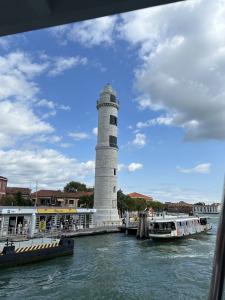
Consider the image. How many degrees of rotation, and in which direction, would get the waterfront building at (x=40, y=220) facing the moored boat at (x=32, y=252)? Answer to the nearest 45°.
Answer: approximately 45° to its right

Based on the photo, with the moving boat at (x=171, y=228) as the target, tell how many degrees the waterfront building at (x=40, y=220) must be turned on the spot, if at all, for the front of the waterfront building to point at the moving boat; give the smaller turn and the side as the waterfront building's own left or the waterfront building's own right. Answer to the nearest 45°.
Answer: approximately 45° to the waterfront building's own left

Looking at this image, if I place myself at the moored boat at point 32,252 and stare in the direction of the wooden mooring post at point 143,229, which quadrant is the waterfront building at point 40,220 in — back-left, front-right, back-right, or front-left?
front-left

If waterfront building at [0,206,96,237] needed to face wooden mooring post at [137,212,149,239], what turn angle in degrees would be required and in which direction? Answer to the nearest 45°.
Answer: approximately 45° to its left

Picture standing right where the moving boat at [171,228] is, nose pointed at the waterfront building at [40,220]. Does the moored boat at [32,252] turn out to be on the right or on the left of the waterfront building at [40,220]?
left

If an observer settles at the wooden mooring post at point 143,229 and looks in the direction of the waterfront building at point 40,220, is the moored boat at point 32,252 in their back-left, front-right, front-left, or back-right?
front-left

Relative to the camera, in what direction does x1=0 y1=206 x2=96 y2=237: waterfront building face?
facing the viewer and to the right of the viewer
